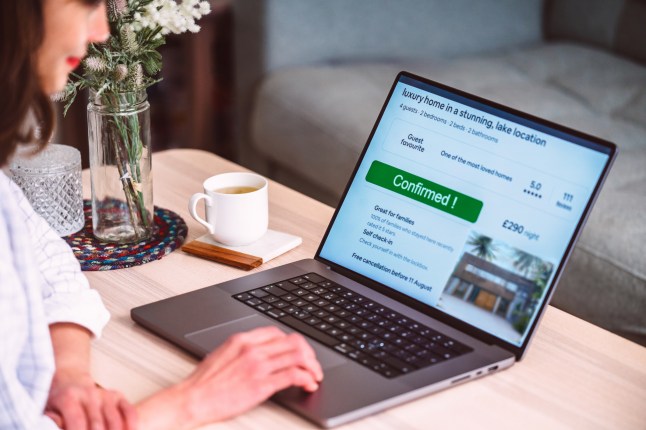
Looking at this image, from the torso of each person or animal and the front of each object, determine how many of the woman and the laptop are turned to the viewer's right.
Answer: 1

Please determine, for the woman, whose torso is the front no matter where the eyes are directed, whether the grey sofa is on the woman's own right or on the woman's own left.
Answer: on the woman's own left

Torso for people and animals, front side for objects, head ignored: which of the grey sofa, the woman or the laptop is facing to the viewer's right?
the woman

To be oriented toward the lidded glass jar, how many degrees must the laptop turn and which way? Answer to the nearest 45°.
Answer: approximately 45° to its right

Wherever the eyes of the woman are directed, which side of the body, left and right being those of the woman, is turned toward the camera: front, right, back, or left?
right

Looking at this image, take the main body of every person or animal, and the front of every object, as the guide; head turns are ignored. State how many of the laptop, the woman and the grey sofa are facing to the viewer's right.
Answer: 1

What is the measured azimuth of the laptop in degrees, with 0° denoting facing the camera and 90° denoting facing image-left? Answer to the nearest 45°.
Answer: approximately 45°

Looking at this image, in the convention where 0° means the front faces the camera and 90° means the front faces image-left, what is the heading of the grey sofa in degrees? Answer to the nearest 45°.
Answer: approximately 45°
